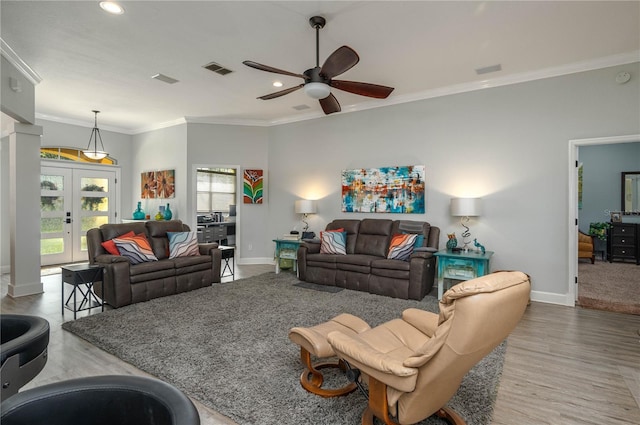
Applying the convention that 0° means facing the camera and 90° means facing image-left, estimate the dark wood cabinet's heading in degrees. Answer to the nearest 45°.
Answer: approximately 0°

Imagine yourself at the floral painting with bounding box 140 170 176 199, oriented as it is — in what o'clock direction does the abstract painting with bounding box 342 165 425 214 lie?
the abstract painting with bounding box 342 165 425 214 is roughly at 9 o'clock from the floral painting with bounding box 140 170 176 199.

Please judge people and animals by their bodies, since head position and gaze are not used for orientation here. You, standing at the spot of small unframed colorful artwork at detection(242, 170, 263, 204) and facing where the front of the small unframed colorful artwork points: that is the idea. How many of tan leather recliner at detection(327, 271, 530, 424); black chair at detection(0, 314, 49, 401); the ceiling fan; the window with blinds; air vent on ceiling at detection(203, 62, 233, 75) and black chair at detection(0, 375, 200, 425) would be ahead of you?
5

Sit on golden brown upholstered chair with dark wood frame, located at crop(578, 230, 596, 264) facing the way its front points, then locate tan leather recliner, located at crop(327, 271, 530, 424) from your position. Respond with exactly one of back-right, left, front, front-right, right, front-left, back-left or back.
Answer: front-right

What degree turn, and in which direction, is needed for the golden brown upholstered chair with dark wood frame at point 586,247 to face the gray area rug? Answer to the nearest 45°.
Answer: approximately 45° to its right

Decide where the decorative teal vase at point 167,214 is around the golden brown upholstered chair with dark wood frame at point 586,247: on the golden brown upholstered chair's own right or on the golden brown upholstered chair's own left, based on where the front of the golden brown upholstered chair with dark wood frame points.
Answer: on the golden brown upholstered chair's own right

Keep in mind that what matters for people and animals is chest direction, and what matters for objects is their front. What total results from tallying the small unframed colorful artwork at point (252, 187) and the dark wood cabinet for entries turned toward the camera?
2

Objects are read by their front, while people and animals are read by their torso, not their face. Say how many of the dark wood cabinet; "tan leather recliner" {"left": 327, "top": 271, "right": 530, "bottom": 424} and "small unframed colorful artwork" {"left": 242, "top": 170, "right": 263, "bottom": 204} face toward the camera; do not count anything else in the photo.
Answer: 2

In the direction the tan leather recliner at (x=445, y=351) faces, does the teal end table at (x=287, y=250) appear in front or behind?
in front

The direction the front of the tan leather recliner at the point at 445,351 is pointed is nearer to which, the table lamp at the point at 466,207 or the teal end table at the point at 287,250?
the teal end table

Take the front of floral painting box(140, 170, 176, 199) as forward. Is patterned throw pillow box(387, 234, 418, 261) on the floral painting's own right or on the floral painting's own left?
on the floral painting's own left
